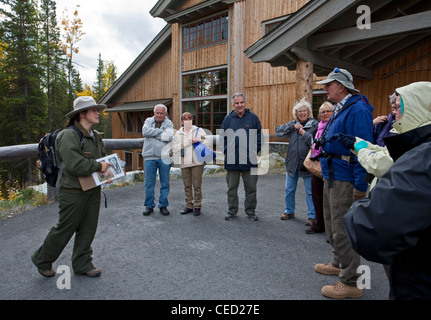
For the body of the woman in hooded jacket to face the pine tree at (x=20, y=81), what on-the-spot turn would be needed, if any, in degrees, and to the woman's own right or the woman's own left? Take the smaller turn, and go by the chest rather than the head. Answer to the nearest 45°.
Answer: approximately 45° to the woman's own right

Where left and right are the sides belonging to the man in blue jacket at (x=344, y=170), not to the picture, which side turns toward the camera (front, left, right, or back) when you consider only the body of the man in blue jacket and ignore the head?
left

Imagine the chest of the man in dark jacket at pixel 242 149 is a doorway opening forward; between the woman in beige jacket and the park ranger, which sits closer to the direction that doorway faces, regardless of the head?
the park ranger

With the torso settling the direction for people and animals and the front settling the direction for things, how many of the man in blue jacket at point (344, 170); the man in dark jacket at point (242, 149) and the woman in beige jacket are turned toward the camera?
2

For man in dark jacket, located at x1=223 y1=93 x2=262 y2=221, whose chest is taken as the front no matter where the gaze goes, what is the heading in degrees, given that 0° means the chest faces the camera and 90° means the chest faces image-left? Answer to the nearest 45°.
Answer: approximately 0°

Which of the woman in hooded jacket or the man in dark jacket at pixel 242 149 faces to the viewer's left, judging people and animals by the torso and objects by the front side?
the woman in hooded jacket

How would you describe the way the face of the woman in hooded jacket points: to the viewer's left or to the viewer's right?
to the viewer's left

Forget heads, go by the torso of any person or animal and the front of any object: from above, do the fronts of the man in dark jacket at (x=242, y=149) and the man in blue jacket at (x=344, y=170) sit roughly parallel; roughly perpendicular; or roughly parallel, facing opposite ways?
roughly perpendicular

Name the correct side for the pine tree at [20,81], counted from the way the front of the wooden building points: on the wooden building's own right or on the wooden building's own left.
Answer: on the wooden building's own right

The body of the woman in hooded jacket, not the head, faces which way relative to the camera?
to the viewer's left

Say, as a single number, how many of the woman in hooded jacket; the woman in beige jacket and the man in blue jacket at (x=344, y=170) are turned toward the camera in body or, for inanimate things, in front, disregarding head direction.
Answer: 1
